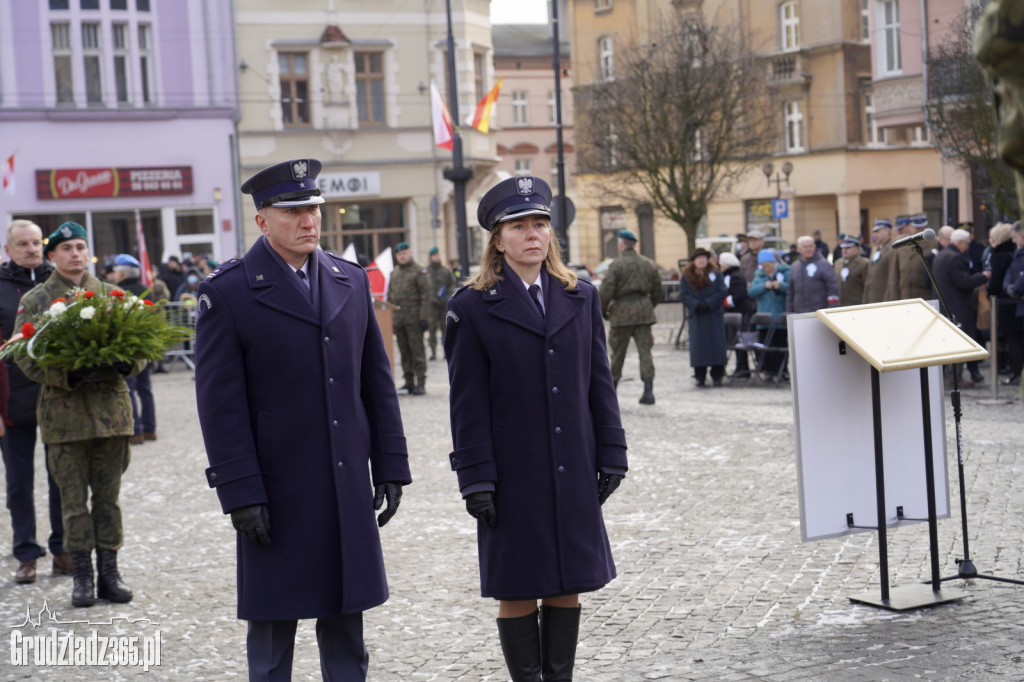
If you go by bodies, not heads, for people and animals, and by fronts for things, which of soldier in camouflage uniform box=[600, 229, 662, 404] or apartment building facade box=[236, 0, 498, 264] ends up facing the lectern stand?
the apartment building facade

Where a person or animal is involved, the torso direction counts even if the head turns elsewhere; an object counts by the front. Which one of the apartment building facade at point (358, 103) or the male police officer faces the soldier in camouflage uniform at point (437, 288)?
the apartment building facade

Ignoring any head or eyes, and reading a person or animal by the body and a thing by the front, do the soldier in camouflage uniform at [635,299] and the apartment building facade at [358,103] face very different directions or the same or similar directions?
very different directions

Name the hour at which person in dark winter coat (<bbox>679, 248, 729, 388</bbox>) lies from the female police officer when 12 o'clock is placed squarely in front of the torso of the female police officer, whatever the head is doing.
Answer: The person in dark winter coat is roughly at 8 o'clock from the female police officer.

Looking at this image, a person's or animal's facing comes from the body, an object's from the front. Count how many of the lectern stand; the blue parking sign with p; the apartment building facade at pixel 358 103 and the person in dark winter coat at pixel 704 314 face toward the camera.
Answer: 3

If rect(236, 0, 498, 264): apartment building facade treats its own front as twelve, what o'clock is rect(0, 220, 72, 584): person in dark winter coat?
The person in dark winter coat is roughly at 12 o'clock from the apartment building facade.

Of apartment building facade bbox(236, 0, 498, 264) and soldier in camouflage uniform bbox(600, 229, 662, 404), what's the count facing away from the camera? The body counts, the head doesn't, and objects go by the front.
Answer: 1

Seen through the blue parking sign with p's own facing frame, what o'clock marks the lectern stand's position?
The lectern stand is roughly at 12 o'clock from the blue parking sign with p.

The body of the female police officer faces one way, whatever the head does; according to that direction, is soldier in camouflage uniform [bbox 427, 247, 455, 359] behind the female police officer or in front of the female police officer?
behind

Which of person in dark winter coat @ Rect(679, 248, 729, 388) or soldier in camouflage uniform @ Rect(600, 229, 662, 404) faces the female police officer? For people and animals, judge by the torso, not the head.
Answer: the person in dark winter coat

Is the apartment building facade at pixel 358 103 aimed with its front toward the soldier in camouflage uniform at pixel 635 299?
yes

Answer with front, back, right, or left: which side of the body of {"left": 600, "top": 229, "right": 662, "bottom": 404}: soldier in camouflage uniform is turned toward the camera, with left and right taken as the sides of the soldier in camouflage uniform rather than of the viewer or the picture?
back
